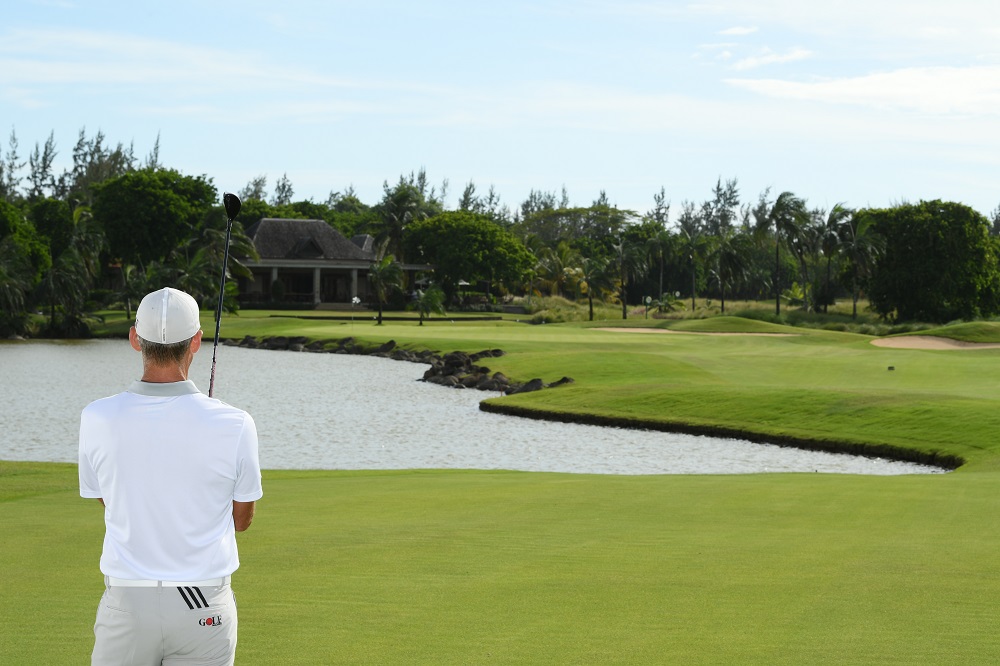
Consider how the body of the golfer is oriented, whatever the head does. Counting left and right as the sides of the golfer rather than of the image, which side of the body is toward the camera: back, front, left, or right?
back

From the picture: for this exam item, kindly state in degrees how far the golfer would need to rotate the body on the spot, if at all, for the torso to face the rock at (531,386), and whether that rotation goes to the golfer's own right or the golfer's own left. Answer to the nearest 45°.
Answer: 0° — they already face it

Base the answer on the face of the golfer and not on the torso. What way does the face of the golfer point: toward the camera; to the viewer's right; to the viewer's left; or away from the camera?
away from the camera
